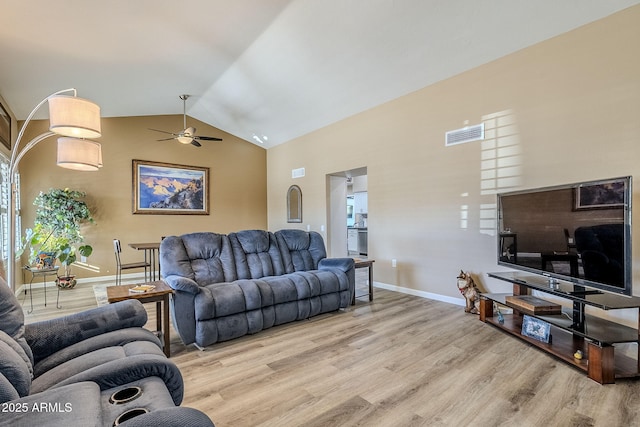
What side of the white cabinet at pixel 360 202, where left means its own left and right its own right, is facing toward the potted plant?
front

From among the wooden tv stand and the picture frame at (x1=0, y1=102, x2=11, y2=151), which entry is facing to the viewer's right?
the picture frame

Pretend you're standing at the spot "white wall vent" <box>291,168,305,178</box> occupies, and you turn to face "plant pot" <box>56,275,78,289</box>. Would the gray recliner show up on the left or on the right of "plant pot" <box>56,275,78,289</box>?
left

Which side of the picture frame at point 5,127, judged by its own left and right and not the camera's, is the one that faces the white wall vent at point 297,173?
front

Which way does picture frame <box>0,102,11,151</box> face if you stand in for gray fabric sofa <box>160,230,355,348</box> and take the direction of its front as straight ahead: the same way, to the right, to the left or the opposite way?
to the left

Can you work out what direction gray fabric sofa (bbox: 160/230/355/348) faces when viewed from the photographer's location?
facing the viewer and to the right of the viewer

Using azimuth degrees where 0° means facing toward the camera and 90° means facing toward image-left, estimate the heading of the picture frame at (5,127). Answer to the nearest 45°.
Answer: approximately 270°

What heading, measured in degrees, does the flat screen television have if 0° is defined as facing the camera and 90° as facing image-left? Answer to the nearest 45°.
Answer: approximately 45°

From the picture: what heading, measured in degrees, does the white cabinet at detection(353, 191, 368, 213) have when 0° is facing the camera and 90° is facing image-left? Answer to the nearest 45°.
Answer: approximately 45°

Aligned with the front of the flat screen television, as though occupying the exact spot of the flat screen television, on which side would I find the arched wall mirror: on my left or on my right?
on my right
